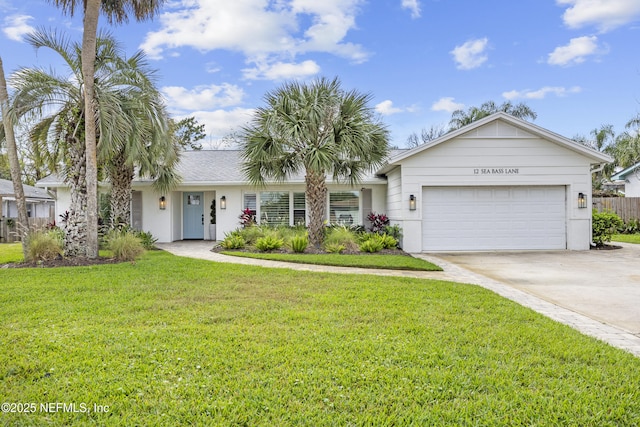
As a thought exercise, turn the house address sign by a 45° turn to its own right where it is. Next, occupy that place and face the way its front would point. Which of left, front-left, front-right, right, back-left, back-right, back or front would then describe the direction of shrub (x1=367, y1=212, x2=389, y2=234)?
front-right

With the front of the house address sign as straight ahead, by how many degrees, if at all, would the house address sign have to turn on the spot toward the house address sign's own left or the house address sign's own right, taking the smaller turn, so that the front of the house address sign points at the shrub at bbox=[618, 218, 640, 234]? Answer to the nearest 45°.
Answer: approximately 135° to the house address sign's own left

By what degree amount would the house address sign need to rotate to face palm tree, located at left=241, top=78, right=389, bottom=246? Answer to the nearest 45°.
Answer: approximately 45° to its right

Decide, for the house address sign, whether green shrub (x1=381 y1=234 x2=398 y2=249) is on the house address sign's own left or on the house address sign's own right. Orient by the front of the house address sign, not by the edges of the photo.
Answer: on the house address sign's own right

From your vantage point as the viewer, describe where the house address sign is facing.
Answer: facing the viewer

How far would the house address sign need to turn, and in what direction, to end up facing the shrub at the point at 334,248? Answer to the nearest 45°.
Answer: approximately 45° to its right

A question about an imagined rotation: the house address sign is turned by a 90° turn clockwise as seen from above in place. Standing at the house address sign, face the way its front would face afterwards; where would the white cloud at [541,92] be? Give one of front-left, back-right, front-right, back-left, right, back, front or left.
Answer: right

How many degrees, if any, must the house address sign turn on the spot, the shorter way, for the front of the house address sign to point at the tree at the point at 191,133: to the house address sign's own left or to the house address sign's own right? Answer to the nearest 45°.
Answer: approximately 135° to the house address sign's own right

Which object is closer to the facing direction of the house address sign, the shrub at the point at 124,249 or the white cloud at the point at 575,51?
the shrub

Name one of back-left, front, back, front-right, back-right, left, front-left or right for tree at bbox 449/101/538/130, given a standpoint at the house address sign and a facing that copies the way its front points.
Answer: back

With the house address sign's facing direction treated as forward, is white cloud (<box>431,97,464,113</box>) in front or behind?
behind

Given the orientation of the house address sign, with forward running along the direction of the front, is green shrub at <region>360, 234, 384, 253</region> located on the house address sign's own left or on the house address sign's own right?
on the house address sign's own right

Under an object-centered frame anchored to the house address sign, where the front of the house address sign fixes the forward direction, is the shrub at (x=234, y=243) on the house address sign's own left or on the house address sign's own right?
on the house address sign's own right

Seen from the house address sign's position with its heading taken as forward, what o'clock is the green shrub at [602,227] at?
The green shrub is roughly at 8 o'clock from the house address sign.
